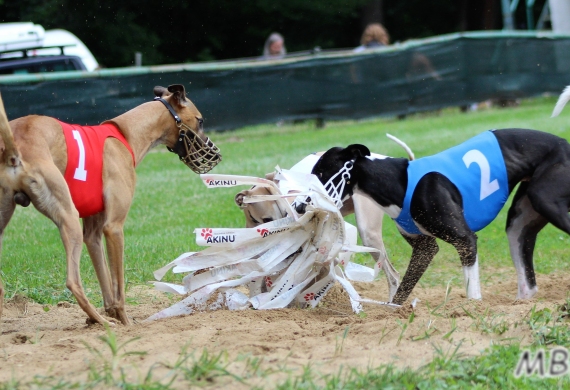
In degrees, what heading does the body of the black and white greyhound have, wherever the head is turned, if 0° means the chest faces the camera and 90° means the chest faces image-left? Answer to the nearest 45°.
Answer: approximately 90°

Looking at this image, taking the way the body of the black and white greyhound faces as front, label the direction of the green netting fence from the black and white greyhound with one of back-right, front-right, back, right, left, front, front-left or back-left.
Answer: right

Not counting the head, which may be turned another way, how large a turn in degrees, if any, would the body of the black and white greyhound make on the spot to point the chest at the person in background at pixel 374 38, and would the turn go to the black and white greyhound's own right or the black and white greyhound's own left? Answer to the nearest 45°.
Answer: approximately 90° to the black and white greyhound's own right

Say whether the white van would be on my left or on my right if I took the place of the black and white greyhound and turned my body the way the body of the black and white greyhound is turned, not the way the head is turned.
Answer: on my right

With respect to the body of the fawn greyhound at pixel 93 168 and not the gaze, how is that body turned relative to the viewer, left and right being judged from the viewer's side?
facing away from the viewer and to the right of the viewer

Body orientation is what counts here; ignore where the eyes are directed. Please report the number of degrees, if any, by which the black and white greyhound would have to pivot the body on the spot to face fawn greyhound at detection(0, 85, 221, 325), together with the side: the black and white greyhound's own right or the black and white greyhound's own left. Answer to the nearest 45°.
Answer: approximately 45° to the black and white greyhound's own left

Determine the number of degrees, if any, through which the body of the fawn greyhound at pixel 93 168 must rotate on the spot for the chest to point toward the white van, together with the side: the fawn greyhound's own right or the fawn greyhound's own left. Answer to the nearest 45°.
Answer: approximately 45° to the fawn greyhound's own left

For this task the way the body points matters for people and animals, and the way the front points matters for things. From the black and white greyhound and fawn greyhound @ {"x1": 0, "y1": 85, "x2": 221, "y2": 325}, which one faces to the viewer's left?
the black and white greyhound

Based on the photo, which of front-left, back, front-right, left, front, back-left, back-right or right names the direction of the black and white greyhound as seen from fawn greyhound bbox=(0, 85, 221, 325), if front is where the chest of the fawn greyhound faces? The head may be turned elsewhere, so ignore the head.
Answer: front-right

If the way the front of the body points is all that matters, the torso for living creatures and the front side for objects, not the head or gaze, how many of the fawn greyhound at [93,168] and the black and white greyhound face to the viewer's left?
1
